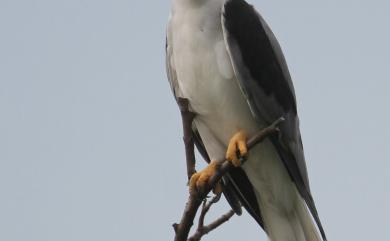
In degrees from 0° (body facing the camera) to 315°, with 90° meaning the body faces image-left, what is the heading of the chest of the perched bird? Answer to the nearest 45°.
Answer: approximately 45°
